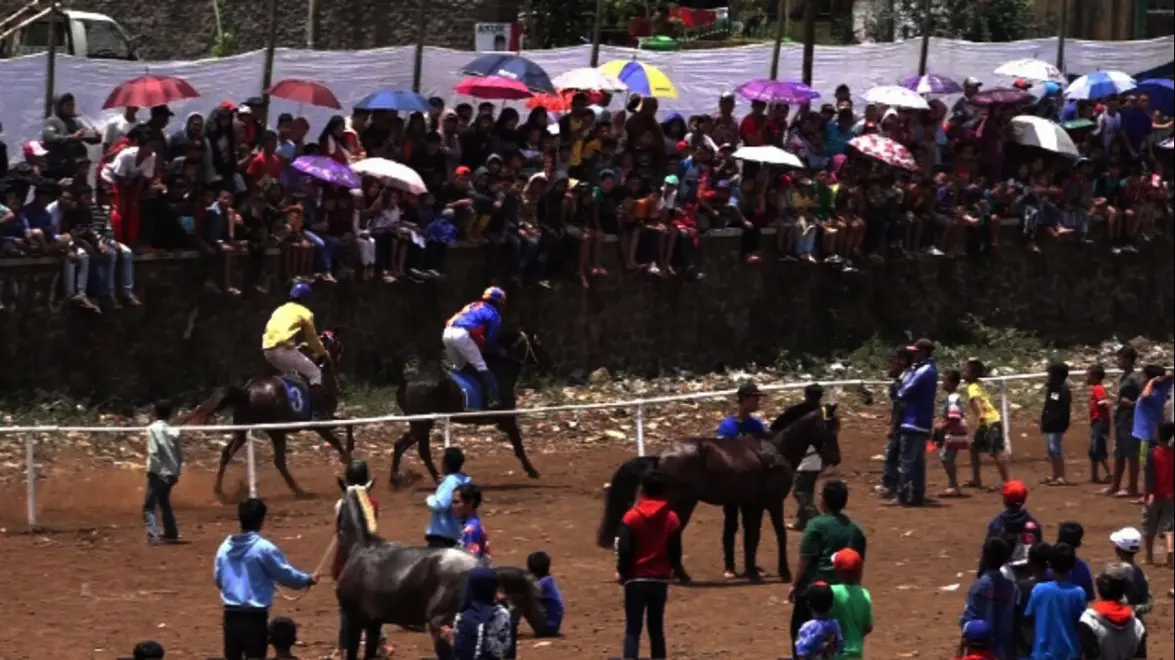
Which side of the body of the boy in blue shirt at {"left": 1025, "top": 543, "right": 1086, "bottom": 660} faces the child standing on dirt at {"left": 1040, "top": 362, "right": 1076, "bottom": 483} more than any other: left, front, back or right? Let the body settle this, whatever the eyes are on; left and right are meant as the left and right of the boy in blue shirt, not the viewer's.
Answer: front

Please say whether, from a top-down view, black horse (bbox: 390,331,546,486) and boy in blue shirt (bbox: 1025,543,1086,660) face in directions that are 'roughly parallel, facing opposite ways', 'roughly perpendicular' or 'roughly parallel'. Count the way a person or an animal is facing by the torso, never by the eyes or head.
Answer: roughly perpendicular

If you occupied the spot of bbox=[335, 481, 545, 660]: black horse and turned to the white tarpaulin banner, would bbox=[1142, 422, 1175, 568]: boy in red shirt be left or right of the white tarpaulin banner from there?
right

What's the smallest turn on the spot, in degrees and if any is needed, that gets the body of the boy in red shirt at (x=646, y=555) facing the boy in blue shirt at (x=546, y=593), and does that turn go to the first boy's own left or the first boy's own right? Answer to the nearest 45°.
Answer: approximately 45° to the first boy's own left

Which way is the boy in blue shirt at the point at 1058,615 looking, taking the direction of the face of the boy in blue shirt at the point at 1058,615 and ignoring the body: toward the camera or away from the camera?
away from the camera

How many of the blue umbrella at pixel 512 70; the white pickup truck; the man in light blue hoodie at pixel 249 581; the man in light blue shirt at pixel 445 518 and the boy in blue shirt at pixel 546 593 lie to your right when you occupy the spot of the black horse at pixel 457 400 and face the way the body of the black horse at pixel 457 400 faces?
3

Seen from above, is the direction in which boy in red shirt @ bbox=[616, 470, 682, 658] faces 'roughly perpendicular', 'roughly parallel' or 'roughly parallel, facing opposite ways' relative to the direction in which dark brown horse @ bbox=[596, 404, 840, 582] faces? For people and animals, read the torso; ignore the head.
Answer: roughly perpendicular

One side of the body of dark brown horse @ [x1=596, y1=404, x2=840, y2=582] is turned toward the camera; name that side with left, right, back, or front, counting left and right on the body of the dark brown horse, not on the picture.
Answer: right

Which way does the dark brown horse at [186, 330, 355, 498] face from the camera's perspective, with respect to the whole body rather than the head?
to the viewer's right

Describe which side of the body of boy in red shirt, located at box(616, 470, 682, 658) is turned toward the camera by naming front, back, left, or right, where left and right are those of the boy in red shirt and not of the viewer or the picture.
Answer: back

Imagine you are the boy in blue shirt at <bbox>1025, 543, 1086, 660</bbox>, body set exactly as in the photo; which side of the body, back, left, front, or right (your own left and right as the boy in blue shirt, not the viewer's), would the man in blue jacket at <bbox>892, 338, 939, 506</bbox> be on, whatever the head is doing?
front

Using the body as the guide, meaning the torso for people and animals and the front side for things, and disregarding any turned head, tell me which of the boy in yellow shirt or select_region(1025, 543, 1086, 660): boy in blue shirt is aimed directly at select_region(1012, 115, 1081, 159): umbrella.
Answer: the boy in blue shirt

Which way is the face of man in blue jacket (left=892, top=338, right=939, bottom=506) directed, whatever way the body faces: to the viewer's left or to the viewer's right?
to the viewer's left
